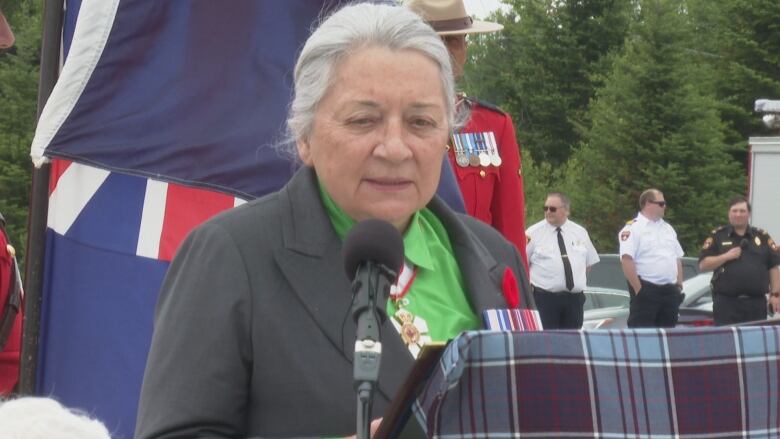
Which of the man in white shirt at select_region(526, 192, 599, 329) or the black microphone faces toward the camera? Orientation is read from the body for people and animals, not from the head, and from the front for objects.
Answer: the man in white shirt

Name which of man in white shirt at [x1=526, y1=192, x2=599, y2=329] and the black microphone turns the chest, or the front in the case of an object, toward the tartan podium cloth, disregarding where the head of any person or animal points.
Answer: the man in white shirt

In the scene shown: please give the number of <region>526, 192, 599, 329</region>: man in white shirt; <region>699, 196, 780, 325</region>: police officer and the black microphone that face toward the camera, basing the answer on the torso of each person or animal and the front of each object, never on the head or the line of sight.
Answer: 2

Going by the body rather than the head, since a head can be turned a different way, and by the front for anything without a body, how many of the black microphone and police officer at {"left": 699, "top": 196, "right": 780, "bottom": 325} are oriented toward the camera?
1

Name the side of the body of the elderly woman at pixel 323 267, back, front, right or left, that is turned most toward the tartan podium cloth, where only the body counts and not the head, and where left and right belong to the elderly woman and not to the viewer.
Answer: front

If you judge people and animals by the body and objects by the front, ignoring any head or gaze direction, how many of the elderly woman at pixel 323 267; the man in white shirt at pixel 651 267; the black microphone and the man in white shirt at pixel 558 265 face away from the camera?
1

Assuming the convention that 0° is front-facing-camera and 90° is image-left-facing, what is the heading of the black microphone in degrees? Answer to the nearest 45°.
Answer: approximately 180°

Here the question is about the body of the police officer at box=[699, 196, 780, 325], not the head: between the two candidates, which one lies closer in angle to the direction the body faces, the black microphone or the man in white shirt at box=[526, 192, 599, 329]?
the black microphone

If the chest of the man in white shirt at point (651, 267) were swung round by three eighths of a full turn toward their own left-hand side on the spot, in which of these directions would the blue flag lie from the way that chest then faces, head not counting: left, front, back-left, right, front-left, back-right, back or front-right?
back

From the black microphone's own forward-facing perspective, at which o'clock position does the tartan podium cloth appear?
The tartan podium cloth is roughly at 3 o'clock from the black microphone.

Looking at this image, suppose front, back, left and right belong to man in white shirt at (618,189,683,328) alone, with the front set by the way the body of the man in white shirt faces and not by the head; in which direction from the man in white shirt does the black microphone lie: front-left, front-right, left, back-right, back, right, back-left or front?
front-right

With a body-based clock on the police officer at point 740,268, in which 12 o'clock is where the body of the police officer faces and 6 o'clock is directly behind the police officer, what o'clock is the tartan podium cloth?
The tartan podium cloth is roughly at 12 o'clock from the police officer.

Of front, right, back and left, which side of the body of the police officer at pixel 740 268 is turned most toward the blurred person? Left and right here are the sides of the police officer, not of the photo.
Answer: front

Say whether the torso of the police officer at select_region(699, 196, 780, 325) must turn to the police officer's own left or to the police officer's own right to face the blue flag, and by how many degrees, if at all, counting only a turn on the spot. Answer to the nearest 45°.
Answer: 0° — they already face it

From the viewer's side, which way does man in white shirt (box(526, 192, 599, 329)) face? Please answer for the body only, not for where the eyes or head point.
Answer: toward the camera

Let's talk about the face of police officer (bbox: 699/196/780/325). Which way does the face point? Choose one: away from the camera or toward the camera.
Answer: toward the camera

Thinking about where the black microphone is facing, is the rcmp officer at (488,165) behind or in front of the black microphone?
in front
